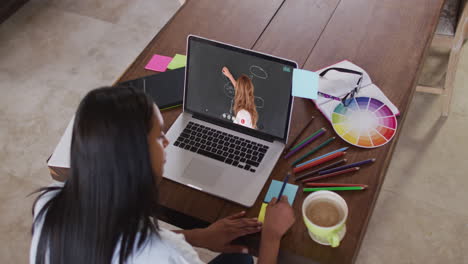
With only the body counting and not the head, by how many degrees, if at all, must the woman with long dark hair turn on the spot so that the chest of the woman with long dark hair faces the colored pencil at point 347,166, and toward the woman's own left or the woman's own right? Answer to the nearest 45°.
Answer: approximately 45° to the woman's own right

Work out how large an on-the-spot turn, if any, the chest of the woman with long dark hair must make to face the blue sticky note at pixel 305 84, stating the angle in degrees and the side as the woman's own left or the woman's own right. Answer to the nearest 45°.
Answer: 0° — they already face it

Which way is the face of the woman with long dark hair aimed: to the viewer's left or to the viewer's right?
to the viewer's right

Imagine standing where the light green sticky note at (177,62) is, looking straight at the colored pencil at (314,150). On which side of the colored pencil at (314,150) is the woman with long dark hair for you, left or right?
right

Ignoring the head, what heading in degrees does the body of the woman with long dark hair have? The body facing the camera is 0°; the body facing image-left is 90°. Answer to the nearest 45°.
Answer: approximately 225°
